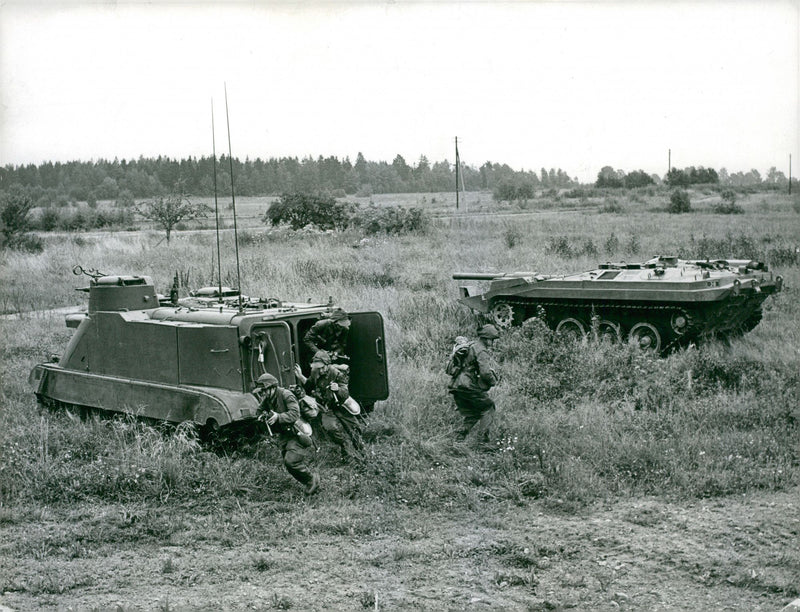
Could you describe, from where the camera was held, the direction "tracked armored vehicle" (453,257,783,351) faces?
facing away from the viewer and to the left of the viewer

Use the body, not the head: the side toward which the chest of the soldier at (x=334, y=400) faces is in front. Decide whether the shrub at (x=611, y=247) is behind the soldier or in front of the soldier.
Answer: behind

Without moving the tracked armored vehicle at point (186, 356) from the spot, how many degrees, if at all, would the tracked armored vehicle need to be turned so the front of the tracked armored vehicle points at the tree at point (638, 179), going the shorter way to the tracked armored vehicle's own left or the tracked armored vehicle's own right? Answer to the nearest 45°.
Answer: approximately 90° to the tracked armored vehicle's own right

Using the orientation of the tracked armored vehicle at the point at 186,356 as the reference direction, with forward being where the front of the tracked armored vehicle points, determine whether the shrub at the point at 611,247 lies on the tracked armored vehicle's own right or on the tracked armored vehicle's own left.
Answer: on the tracked armored vehicle's own right

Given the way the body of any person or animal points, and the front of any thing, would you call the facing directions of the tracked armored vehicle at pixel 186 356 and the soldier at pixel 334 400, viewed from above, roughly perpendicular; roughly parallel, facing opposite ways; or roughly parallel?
roughly perpendicular

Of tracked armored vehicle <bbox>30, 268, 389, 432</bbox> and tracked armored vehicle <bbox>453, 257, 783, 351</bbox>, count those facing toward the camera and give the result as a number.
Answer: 0

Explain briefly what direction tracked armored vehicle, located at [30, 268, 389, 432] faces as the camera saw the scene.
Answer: facing away from the viewer and to the left of the viewer

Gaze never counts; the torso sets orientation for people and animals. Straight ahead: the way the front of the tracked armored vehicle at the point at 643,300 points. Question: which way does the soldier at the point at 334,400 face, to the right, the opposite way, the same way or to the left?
to the left

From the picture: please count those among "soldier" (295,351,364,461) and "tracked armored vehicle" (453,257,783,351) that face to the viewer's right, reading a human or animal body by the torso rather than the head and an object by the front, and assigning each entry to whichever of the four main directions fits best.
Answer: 0
